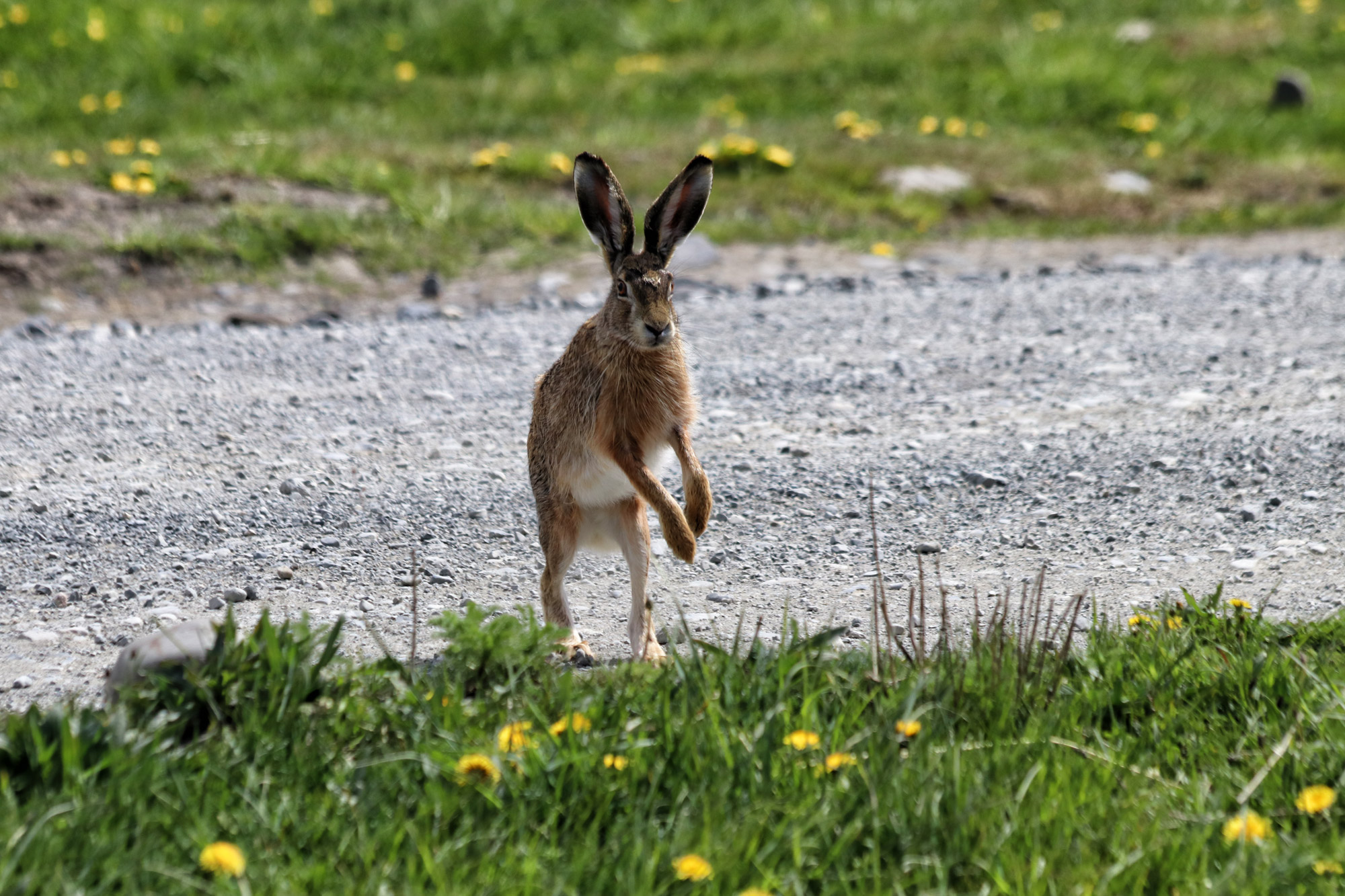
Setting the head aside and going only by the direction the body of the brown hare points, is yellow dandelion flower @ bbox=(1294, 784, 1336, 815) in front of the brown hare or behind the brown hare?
in front

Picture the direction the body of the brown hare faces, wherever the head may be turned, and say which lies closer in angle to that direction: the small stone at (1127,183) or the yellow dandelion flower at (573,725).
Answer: the yellow dandelion flower

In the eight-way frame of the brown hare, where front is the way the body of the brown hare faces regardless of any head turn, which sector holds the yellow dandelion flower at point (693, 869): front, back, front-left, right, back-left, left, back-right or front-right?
front-right

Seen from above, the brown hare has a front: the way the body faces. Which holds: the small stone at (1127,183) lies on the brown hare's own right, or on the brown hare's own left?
on the brown hare's own left

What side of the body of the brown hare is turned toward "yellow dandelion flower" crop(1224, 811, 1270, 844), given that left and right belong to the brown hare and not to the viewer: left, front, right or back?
front

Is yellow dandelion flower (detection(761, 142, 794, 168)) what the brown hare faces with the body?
no

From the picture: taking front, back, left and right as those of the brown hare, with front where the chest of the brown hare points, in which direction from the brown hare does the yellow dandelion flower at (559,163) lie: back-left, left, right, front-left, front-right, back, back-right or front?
back-left

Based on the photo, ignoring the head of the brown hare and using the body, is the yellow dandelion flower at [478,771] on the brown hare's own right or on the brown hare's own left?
on the brown hare's own right

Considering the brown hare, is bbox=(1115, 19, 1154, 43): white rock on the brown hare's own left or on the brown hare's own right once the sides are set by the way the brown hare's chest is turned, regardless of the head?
on the brown hare's own left

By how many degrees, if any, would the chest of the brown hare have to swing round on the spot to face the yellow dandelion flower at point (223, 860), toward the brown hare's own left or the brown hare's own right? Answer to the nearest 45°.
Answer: approximately 90° to the brown hare's own right

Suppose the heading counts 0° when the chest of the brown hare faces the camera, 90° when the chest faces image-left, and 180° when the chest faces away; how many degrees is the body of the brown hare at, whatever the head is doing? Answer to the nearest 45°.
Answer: approximately 315°

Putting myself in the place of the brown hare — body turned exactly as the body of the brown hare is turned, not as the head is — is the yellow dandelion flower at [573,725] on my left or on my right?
on my right

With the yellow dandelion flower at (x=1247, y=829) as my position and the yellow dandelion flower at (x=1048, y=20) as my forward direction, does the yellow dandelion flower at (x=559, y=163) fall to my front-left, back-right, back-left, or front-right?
front-left

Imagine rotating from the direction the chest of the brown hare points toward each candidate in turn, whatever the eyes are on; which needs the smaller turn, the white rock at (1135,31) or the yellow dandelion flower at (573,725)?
the yellow dandelion flower
